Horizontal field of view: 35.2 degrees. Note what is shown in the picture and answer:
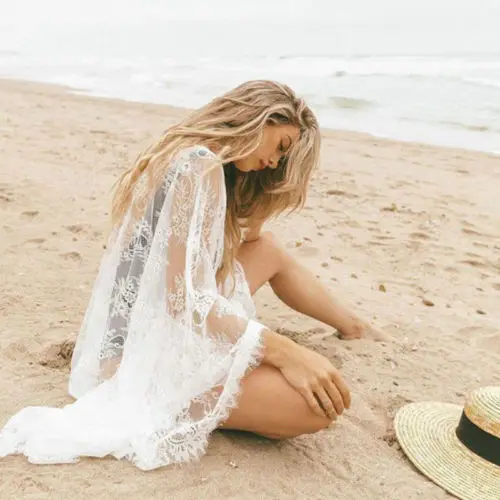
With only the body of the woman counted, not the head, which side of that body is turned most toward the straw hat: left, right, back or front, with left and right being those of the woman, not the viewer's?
front

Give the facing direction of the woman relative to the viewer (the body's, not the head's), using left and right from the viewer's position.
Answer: facing to the right of the viewer

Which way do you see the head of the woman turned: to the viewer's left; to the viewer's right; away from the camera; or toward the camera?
to the viewer's right
